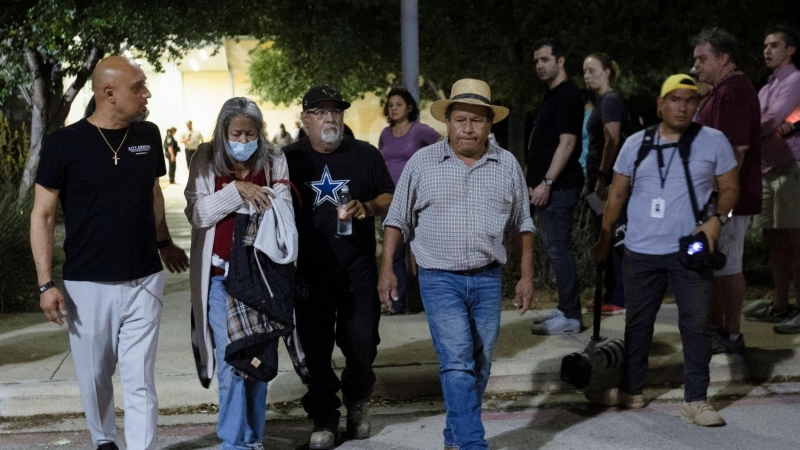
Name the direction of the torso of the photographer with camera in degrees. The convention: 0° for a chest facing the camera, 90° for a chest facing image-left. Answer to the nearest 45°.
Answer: approximately 0°

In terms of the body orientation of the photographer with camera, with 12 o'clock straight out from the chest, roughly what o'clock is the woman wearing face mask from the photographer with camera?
The woman wearing face mask is roughly at 2 o'clock from the photographer with camera.

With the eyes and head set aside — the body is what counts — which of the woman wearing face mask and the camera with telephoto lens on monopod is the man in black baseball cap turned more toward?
the woman wearing face mask

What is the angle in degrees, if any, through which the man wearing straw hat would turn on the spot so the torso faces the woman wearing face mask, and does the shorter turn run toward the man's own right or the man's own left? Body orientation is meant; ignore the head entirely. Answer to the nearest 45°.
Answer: approximately 90° to the man's own right
